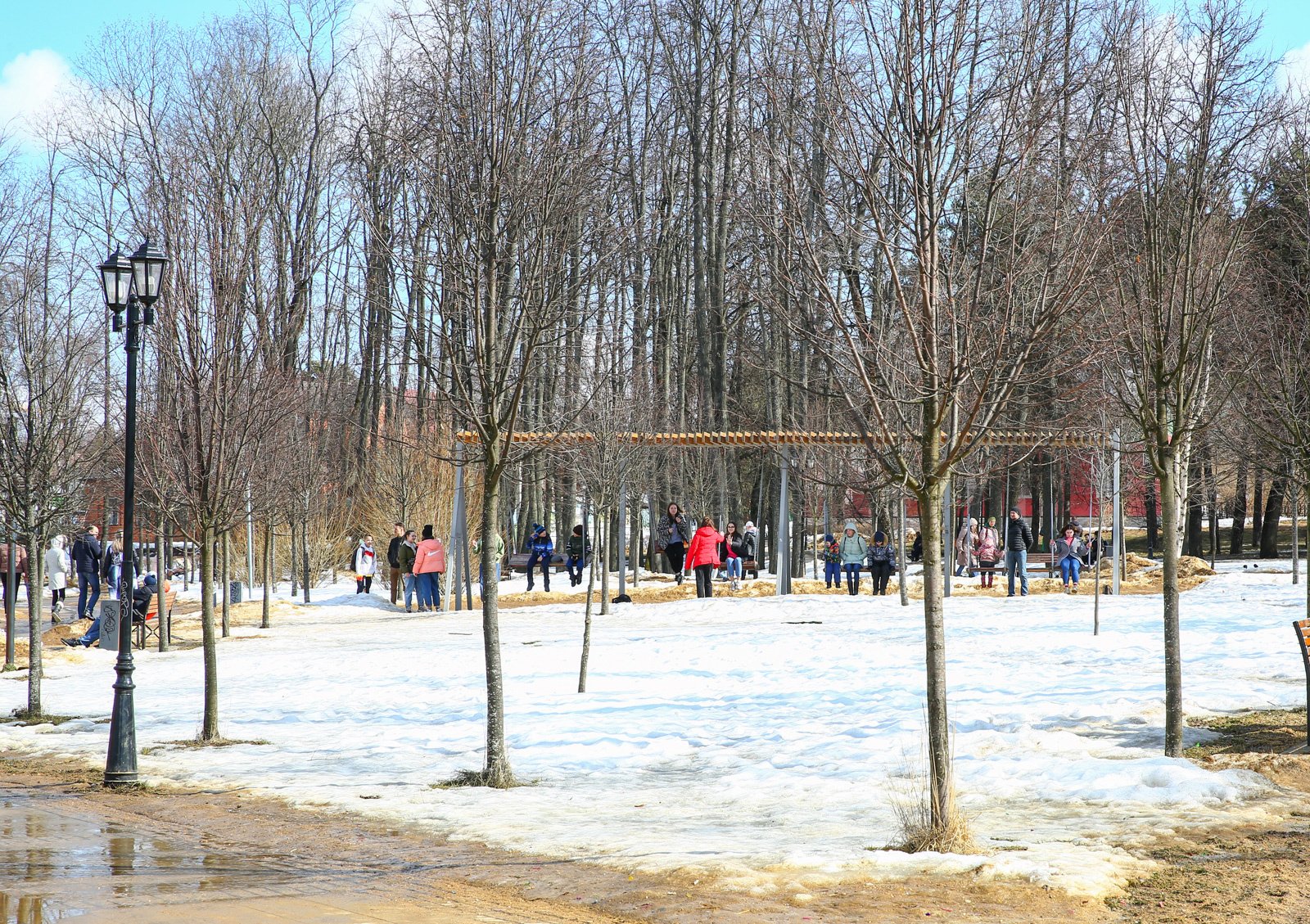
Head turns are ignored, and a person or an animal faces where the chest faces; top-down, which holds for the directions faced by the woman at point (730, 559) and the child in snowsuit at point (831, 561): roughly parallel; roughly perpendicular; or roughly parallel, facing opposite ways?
roughly parallel

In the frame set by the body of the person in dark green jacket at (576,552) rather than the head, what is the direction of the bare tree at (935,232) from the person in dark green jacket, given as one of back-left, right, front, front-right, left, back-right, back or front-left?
front

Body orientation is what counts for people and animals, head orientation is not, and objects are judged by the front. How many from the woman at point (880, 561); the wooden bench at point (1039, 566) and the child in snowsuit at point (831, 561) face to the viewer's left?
0

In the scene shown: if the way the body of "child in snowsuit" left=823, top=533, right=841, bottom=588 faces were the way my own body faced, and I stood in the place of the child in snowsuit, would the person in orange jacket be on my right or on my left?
on my right

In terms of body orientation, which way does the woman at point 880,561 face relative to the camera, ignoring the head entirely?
toward the camera

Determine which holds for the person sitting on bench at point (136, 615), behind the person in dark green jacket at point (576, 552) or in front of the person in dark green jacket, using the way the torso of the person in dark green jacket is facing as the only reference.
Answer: in front

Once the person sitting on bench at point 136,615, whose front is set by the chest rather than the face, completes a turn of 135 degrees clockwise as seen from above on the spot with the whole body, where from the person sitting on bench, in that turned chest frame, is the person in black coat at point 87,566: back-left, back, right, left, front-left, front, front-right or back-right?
front-left

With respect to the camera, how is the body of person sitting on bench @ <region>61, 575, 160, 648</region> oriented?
to the viewer's left

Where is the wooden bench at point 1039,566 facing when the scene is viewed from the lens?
facing the viewer

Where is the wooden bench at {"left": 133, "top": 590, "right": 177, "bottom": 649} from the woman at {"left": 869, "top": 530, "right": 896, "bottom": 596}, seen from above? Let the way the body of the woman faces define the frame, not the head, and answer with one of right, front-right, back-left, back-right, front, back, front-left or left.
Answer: front-right

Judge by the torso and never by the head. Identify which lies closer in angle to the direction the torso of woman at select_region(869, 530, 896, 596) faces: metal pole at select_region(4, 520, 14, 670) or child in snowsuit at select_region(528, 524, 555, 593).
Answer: the metal pole

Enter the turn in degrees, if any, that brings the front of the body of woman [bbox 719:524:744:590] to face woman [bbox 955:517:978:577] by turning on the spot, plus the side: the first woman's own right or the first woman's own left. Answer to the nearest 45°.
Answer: approximately 135° to the first woman's own left

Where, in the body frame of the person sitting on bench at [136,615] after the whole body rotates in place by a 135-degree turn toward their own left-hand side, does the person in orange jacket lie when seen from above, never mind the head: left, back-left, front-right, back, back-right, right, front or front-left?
left

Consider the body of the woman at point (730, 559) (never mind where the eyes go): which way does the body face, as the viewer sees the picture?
toward the camera
